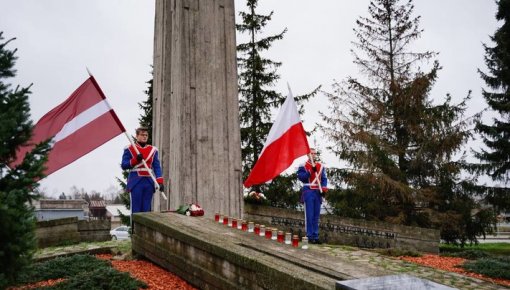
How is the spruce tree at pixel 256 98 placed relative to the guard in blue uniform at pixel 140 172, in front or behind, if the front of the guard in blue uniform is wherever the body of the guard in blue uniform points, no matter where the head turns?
behind

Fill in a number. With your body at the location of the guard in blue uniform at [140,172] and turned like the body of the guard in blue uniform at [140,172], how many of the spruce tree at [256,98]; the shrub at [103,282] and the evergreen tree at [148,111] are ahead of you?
1

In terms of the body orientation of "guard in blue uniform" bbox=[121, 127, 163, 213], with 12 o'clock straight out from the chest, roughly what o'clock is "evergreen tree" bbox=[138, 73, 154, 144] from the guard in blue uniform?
The evergreen tree is roughly at 6 o'clock from the guard in blue uniform.

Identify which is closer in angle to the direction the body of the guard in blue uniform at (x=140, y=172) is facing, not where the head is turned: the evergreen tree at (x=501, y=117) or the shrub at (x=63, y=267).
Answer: the shrub

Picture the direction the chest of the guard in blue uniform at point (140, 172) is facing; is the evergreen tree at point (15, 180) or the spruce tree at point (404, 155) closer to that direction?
the evergreen tree

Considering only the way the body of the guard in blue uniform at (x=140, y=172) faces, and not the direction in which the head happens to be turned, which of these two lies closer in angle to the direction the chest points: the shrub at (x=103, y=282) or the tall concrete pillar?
the shrub

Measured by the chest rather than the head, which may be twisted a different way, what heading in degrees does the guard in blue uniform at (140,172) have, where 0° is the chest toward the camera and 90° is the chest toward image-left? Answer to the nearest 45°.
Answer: approximately 0°

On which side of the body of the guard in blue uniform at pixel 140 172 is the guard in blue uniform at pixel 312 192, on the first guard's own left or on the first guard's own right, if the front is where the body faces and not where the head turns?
on the first guard's own left

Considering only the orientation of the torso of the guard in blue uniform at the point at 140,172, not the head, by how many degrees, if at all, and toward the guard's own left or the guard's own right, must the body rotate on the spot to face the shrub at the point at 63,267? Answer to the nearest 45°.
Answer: approximately 45° to the guard's own right

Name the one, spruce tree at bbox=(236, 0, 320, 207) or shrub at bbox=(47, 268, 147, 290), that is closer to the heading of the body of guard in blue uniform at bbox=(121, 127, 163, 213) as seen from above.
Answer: the shrub

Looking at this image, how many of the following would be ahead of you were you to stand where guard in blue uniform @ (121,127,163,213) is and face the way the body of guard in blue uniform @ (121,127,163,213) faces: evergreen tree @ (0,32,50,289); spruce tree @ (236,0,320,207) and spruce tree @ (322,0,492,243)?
1
